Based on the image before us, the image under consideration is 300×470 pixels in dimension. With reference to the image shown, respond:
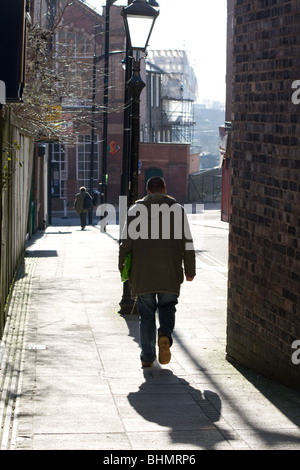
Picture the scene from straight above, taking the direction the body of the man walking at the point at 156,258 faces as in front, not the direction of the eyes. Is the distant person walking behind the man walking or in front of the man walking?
in front

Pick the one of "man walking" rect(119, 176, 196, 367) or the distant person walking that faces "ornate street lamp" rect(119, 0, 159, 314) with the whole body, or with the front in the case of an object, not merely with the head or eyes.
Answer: the man walking

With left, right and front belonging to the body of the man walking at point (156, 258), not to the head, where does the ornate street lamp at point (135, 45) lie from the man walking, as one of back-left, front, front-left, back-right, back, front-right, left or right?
front

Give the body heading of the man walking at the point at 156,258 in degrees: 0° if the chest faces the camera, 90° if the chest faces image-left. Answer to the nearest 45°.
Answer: approximately 180°
